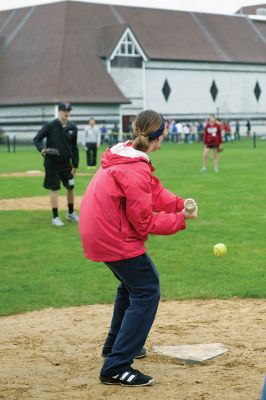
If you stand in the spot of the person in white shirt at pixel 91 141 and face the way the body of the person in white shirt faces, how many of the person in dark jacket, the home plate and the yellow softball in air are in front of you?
3

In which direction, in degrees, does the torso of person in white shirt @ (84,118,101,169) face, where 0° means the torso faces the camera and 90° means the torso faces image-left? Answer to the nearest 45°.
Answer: approximately 0°

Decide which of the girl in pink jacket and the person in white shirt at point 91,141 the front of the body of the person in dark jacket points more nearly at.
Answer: the girl in pink jacket

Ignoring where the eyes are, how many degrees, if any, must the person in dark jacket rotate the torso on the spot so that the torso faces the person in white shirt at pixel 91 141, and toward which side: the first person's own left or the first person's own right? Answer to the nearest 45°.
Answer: approximately 135° to the first person's own left

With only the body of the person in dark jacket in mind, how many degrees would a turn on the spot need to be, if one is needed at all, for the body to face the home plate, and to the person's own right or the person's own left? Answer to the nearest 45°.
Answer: approximately 45° to the person's own right

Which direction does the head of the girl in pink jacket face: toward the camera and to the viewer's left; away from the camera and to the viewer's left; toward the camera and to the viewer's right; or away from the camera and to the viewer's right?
away from the camera and to the viewer's right

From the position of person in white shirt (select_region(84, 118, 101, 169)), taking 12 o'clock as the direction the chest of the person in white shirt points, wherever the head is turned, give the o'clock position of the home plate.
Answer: The home plate is roughly at 12 o'clock from the person in white shirt.

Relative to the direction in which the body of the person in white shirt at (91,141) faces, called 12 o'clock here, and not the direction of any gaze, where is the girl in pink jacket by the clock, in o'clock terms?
The girl in pink jacket is roughly at 12 o'clock from the person in white shirt.
